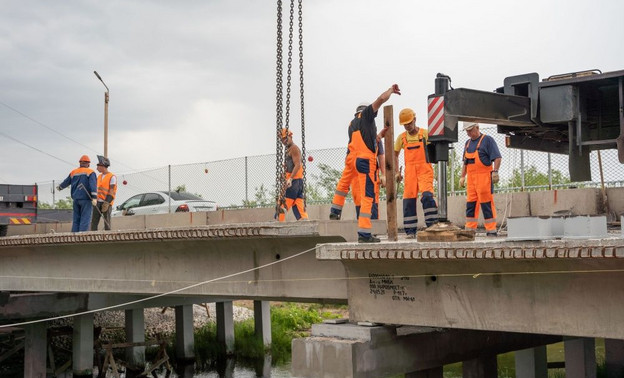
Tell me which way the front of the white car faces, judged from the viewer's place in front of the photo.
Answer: facing away from the viewer and to the left of the viewer

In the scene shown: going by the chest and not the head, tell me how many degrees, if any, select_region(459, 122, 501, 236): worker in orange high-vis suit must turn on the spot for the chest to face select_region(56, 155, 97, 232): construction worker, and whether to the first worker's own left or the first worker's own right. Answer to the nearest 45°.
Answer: approximately 45° to the first worker's own right

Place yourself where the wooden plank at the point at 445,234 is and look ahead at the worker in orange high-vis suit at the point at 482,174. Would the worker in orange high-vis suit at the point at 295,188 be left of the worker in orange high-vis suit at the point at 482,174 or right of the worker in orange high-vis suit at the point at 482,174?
left

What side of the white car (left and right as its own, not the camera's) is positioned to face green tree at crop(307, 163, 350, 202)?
back

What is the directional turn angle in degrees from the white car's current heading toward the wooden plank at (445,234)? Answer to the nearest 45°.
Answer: approximately 135° to its left
